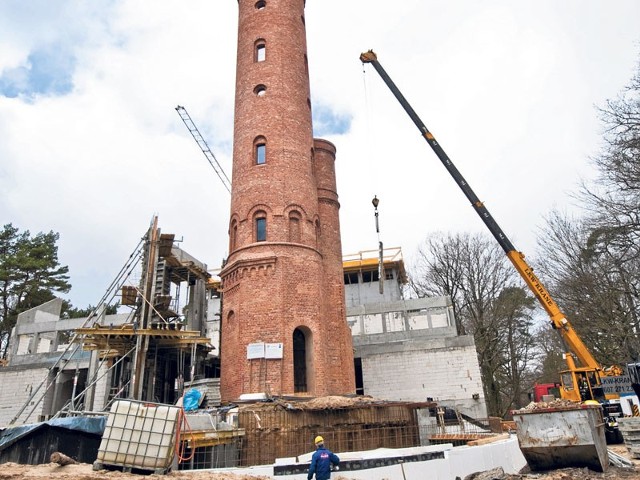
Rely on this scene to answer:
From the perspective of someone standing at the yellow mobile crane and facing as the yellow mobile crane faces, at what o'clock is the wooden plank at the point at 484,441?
The wooden plank is roughly at 10 o'clock from the yellow mobile crane.

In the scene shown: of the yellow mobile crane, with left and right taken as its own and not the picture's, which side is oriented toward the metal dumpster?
left

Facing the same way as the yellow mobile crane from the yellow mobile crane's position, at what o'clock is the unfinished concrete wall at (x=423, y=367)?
The unfinished concrete wall is roughly at 1 o'clock from the yellow mobile crane.

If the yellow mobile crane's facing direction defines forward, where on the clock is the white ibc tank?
The white ibc tank is roughly at 10 o'clock from the yellow mobile crane.

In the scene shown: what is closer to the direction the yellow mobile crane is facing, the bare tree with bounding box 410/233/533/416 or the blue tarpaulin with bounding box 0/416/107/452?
the blue tarpaulin

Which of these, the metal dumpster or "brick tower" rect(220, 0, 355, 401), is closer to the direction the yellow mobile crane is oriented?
the brick tower

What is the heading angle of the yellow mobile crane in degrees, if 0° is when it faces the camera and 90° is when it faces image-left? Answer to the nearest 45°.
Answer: approximately 90°

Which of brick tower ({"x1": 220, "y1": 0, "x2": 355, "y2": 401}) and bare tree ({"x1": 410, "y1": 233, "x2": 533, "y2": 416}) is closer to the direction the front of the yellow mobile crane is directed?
the brick tower

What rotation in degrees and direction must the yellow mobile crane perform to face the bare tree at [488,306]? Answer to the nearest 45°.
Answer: approximately 90° to its right

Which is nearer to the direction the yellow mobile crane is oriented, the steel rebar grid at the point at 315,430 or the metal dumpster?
the steel rebar grid

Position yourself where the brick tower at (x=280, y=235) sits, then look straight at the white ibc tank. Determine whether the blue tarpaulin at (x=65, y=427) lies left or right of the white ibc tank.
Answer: right
